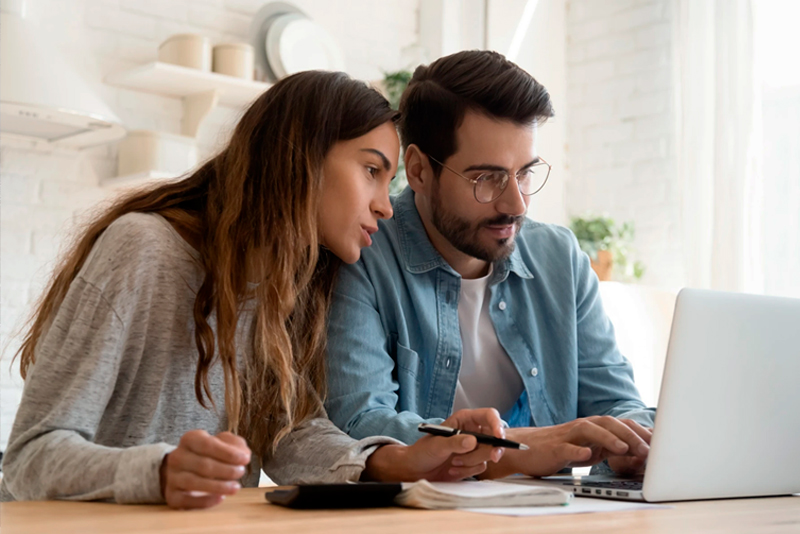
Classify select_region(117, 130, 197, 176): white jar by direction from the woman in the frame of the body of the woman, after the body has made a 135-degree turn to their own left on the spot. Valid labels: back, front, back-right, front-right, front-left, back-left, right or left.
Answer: front

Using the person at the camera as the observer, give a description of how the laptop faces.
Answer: facing away from the viewer and to the left of the viewer

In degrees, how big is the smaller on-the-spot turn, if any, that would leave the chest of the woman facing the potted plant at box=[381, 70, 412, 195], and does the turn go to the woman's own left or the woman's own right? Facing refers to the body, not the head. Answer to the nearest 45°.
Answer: approximately 135° to the woman's own left

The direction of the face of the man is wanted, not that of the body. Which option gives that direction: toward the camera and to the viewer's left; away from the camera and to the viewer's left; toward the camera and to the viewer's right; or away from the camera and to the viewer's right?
toward the camera and to the viewer's right

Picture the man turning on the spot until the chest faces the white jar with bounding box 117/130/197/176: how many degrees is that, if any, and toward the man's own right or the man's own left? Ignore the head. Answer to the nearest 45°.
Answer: approximately 180°

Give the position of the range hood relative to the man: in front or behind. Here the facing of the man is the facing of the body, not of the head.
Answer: behind

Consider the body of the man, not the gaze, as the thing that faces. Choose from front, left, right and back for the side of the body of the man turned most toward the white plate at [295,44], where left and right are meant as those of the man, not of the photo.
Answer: back

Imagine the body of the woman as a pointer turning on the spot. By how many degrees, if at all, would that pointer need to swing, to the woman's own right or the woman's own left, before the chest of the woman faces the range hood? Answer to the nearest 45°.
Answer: approximately 135° to the woman's own left

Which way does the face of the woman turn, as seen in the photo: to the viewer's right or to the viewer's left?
to the viewer's right

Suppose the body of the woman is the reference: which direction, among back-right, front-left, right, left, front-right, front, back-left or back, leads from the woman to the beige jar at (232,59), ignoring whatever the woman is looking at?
back-left

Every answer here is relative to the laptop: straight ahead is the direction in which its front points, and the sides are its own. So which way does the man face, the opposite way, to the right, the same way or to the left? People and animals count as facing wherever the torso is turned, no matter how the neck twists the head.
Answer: the opposite way

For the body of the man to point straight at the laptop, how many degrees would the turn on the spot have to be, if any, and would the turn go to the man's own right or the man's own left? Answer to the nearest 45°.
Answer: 0° — they already face it
